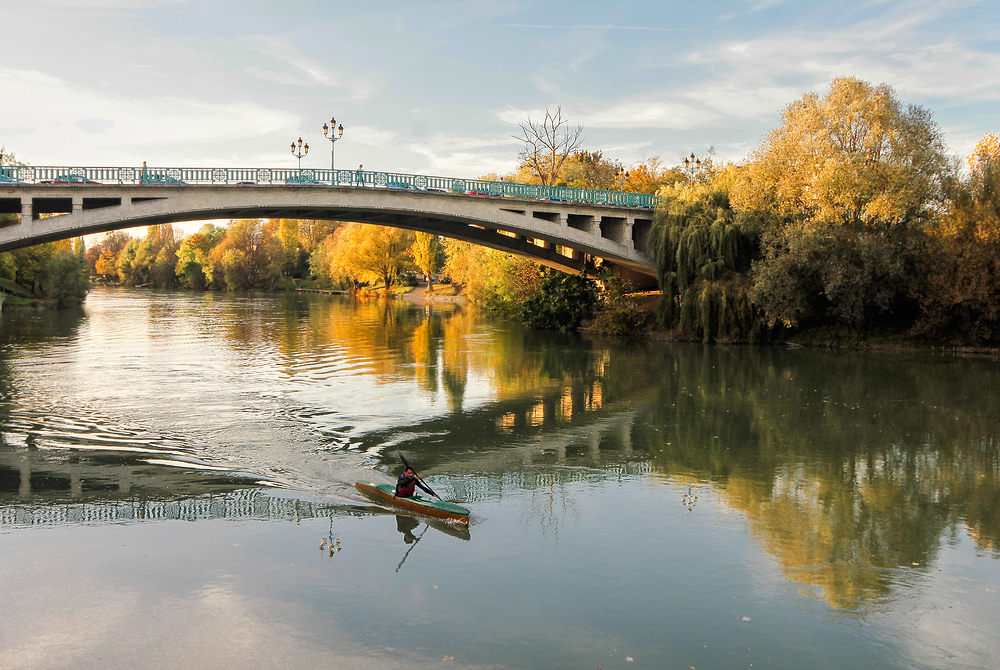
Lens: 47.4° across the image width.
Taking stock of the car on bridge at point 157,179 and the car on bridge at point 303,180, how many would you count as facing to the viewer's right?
2

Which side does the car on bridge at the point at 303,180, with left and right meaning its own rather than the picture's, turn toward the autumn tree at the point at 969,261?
front

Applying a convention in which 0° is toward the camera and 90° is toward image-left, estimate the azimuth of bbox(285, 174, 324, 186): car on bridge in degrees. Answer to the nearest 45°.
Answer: approximately 270°

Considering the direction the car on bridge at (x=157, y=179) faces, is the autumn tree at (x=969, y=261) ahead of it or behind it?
ahead

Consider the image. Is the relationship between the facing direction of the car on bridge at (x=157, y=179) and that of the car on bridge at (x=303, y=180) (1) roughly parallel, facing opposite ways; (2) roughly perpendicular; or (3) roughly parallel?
roughly parallel

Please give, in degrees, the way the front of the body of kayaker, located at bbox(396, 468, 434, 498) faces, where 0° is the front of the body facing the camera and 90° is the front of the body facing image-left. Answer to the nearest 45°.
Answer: approximately 315°

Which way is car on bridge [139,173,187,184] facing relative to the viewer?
to the viewer's right

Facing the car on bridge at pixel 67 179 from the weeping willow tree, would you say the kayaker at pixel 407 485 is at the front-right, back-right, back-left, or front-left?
front-left

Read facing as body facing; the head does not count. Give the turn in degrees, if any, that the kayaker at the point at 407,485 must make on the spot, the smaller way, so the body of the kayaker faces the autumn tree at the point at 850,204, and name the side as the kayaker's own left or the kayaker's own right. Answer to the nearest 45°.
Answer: approximately 90° to the kayaker's own left
